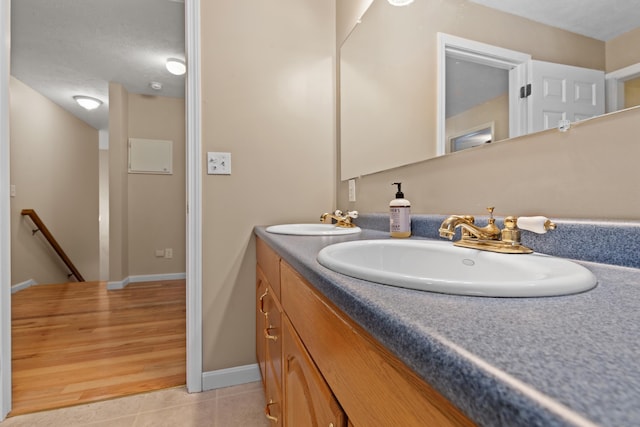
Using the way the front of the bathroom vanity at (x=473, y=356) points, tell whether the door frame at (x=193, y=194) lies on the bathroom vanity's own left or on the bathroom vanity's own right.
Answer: on the bathroom vanity's own right

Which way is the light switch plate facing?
toward the camera

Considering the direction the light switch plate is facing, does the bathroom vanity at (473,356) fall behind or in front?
in front

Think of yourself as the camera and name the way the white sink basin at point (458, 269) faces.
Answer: facing the viewer and to the left of the viewer

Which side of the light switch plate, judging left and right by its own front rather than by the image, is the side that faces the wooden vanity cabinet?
front

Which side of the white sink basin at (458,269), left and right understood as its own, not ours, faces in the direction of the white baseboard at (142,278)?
right

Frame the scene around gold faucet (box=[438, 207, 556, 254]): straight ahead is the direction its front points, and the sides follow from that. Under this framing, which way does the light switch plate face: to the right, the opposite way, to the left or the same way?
to the left
